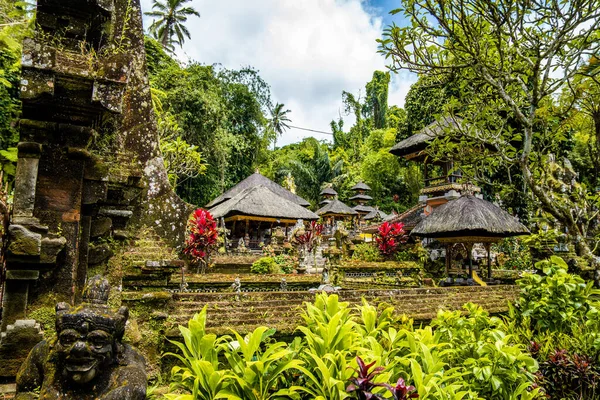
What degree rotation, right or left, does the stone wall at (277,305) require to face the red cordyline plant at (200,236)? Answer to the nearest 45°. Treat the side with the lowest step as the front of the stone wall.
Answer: approximately 135° to its right

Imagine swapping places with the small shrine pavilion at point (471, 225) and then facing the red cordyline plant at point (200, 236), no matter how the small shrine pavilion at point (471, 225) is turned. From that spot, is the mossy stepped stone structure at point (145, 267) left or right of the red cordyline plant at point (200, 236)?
left

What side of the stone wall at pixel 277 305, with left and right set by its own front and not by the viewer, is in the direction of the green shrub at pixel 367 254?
back

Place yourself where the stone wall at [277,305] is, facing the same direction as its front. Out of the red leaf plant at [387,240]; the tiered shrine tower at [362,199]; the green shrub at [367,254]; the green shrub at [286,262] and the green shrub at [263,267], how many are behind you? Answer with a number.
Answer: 5

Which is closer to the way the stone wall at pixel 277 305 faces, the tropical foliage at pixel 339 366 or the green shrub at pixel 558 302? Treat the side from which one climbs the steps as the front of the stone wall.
the tropical foliage

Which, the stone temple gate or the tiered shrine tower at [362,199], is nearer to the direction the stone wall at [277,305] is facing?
the stone temple gate

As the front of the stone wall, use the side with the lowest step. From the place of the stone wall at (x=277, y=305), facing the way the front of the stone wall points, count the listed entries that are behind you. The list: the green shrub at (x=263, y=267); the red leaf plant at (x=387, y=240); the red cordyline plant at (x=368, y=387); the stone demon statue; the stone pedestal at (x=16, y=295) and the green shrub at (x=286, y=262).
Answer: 3

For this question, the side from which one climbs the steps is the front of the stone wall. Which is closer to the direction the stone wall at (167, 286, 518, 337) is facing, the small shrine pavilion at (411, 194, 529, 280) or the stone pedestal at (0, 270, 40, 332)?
the stone pedestal

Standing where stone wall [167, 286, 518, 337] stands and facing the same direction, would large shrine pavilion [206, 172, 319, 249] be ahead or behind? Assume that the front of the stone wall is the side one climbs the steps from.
behind

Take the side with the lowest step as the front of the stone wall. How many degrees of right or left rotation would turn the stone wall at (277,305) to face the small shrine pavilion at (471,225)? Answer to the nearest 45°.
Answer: approximately 135° to its left

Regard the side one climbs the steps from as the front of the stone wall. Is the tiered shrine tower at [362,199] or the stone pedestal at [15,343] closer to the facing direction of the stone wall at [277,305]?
the stone pedestal

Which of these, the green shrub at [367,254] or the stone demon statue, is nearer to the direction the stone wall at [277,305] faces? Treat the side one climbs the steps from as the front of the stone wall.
the stone demon statue

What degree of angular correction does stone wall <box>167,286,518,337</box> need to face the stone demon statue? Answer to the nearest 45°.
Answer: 0° — it already faces it

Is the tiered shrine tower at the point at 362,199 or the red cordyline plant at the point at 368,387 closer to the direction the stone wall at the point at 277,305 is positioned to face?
the red cordyline plant

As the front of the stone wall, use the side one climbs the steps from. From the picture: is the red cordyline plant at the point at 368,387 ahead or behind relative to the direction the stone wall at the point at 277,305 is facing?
ahead

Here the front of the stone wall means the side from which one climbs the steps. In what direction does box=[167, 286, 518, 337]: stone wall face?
toward the camera
